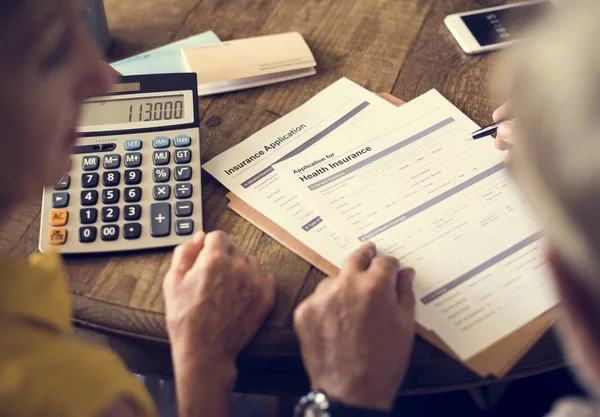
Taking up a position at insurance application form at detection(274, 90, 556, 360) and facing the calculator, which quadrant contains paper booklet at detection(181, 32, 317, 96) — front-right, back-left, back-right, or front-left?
front-right

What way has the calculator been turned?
toward the camera

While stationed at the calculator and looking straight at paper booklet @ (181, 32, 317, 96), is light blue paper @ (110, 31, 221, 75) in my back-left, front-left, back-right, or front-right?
front-left
